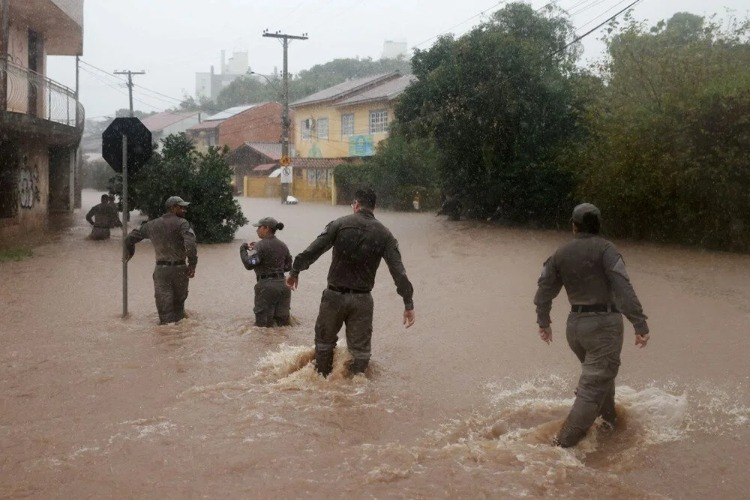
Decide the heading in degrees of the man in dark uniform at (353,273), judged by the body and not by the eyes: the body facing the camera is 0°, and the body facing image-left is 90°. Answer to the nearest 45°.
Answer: approximately 180°

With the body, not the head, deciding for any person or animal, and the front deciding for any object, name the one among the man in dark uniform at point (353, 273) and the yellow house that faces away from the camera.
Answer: the man in dark uniform

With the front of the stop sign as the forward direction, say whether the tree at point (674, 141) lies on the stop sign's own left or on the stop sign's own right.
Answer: on the stop sign's own right

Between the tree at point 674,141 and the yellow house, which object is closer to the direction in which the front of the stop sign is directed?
the yellow house

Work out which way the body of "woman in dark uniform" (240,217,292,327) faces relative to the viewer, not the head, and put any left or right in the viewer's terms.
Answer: facing away from the viewer and to the left of the viewer

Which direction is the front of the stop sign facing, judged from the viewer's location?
facing away from the viewer

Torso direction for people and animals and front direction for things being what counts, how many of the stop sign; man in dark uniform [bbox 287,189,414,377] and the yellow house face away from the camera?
2

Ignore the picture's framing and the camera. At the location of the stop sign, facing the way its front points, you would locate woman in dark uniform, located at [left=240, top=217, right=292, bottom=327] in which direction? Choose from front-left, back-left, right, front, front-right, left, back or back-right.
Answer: back-right

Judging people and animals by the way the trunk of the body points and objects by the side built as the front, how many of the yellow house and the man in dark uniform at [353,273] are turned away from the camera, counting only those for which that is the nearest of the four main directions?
1

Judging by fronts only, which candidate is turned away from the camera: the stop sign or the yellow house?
the stop sign
